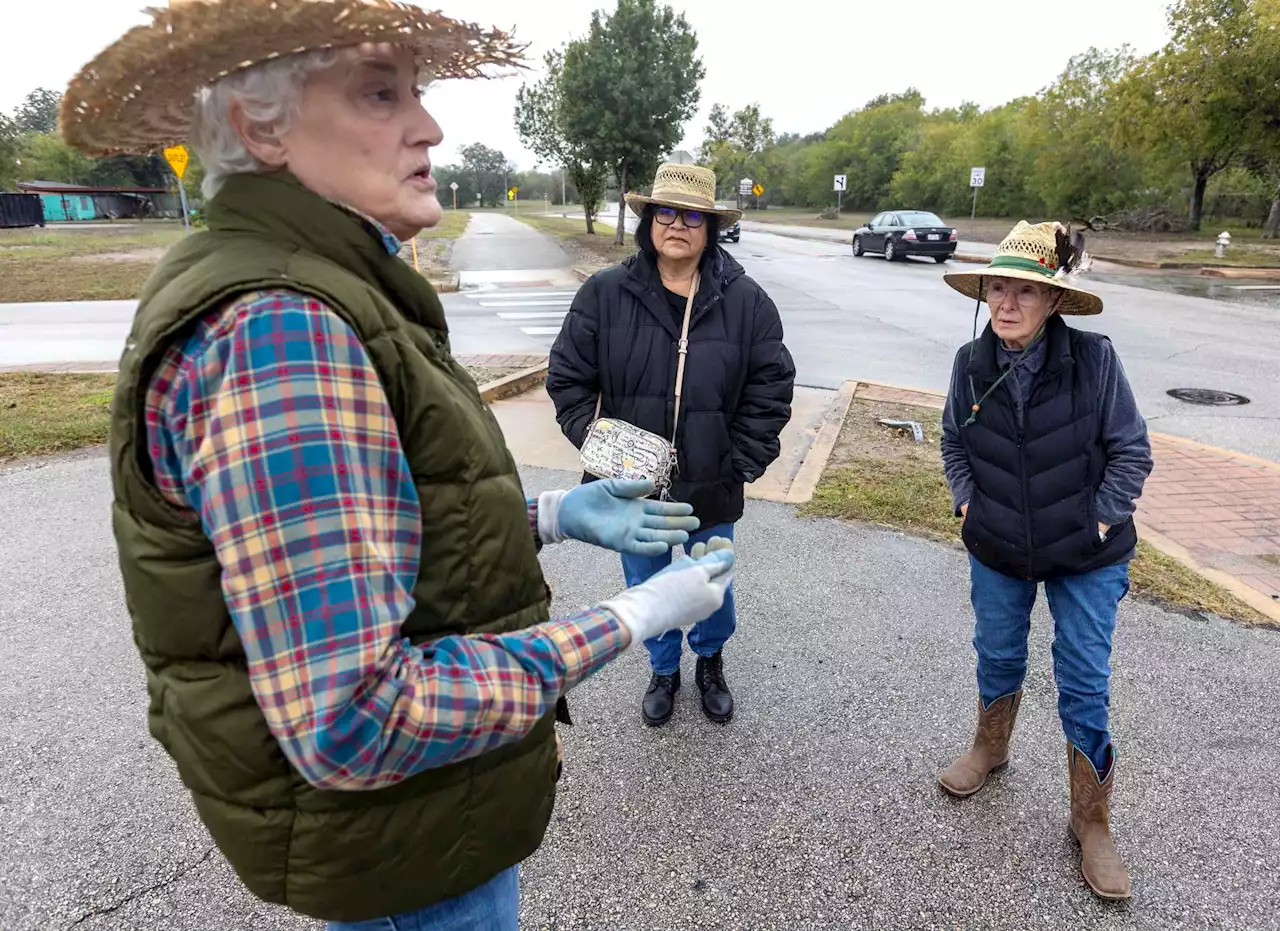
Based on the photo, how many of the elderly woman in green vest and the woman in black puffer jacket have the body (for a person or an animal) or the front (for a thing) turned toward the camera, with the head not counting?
1

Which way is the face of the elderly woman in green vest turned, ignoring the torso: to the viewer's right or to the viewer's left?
to the viewer's right

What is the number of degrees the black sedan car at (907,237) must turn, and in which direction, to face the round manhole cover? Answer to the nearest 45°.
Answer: approximately 135° to its left

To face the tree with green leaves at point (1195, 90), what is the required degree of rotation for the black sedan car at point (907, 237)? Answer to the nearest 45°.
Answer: approximately 90° to its right

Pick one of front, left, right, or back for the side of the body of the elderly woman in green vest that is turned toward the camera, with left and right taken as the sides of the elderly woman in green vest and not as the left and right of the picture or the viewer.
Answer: right

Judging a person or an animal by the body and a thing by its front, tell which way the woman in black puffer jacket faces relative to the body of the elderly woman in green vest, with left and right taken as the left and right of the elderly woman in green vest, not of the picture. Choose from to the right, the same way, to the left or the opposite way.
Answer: to the right

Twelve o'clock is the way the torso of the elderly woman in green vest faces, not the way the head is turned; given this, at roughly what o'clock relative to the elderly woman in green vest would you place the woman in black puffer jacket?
The woman in black puffer jacket is roughly at 10 o'clock from the elderly woman in green vest.

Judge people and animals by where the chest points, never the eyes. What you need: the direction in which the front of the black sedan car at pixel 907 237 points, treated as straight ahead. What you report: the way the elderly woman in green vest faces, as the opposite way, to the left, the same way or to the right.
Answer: to the right

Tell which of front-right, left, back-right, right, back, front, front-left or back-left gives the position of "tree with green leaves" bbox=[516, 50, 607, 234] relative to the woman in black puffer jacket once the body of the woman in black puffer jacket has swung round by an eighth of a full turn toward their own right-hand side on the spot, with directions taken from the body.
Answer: back-right

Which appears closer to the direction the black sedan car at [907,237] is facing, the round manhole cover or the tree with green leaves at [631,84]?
the tree with green leaves

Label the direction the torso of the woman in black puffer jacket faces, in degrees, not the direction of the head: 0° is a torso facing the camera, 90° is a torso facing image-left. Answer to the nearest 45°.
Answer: approximately 0°

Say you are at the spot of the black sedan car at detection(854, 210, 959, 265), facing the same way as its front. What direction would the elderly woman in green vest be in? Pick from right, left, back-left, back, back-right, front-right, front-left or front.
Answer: back-left

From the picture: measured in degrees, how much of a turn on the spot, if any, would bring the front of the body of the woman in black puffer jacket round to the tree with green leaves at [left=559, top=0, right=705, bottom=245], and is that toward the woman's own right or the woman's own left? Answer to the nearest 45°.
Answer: approximately 180°
